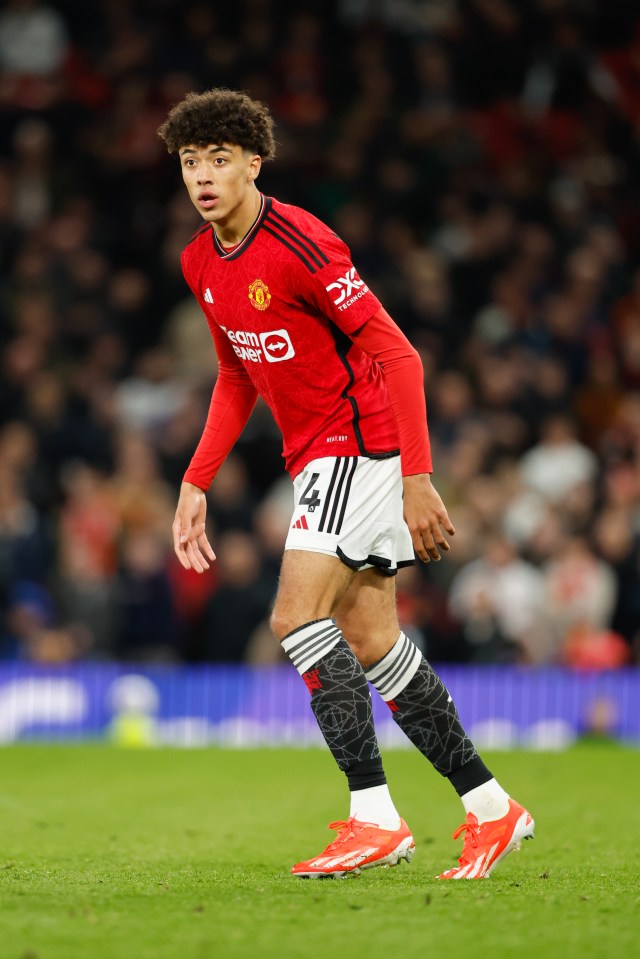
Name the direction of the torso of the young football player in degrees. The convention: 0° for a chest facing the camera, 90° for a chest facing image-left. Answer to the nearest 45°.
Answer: approximately 45°
